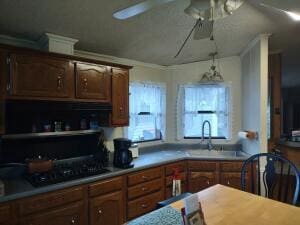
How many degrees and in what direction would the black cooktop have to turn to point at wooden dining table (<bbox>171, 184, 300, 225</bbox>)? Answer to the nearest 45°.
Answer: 0° — it already faces it

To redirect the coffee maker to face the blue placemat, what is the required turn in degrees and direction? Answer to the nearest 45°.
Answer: approximately 45° to its right

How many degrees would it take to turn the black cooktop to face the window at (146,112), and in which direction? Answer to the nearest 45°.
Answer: approximately 90° to its left

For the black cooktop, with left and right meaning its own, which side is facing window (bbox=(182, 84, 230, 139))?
left

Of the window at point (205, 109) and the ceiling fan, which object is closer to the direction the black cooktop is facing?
the ceiling fan
